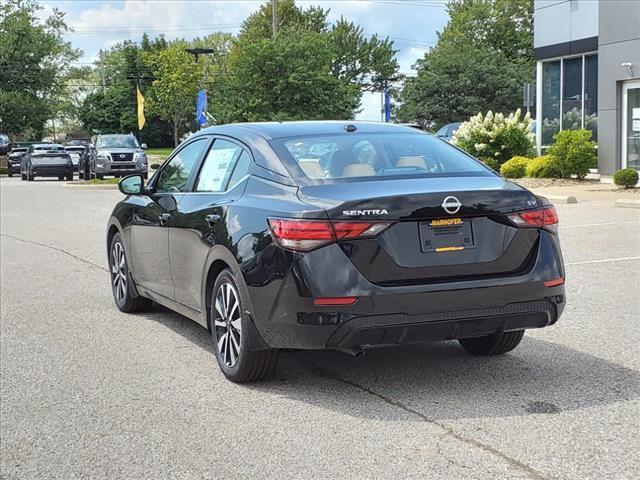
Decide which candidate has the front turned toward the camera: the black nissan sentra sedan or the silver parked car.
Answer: the silver parked car

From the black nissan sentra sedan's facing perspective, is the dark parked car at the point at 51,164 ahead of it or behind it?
ahead

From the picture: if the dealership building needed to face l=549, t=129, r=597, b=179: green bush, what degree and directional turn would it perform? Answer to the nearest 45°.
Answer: approximately 45° to its left

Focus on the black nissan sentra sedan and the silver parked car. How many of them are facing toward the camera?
1

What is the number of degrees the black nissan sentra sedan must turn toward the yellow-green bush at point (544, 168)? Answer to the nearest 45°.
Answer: approximately 45° to its right

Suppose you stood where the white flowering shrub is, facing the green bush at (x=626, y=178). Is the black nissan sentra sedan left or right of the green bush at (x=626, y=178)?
right

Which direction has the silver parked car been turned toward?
toward the camera

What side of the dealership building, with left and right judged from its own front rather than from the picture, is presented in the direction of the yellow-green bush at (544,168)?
front

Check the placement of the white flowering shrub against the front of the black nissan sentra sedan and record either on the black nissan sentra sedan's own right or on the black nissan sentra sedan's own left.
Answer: on the black nissan sentra sedan's own right

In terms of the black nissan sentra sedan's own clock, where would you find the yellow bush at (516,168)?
The yellow bush is roughly at 2 o'clock from the black nissan sentra sedan.

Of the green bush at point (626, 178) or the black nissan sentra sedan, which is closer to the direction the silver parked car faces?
the black nissan sentra sedan

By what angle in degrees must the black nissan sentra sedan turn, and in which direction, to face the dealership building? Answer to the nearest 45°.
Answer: approximately 45° to its right

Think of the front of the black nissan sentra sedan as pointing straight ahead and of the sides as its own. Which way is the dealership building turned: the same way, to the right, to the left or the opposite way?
to the left

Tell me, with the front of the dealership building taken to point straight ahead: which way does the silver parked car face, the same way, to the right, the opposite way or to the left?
to the left

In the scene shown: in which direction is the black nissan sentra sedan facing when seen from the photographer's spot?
facing away from the viewer and to the left of the viewer

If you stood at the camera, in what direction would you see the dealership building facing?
facing the viewer and to the left of the viewer

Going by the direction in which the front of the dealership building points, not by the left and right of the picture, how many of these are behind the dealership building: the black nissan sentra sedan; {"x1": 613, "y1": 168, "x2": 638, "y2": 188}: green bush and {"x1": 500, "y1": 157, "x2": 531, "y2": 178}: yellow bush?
0
